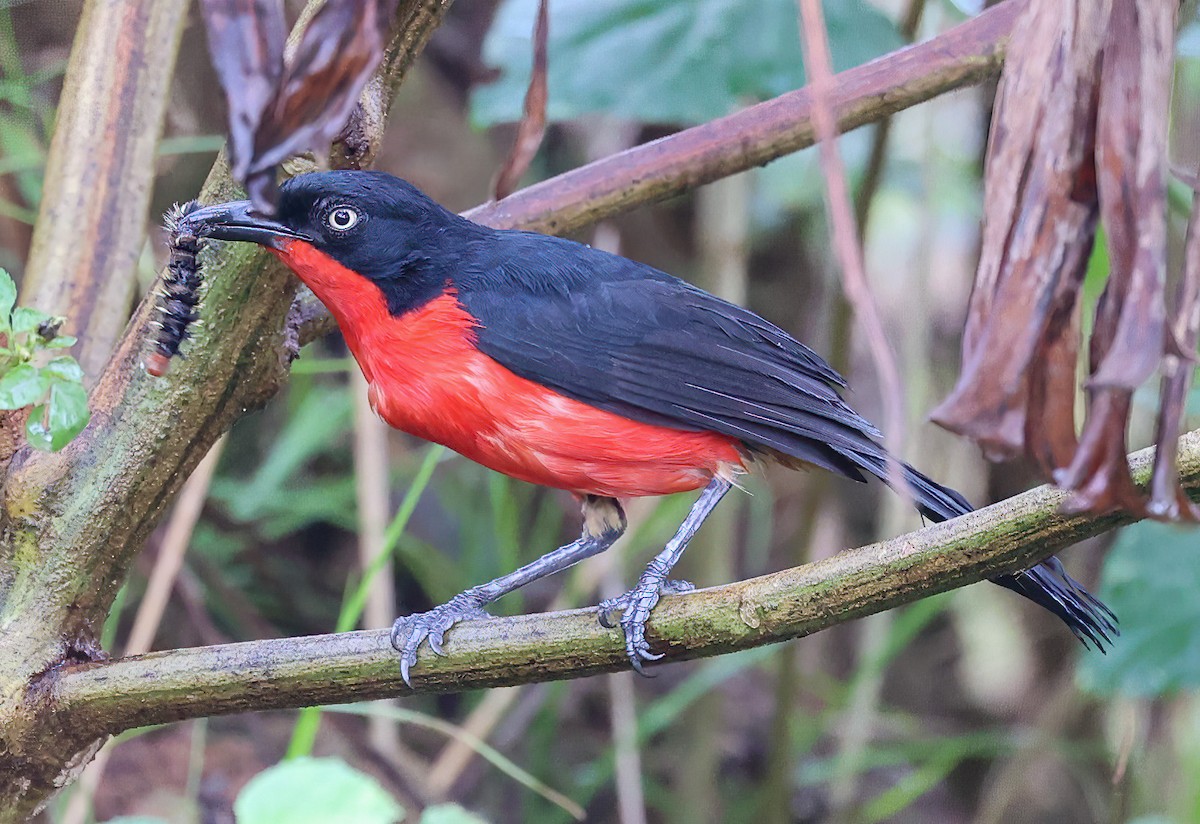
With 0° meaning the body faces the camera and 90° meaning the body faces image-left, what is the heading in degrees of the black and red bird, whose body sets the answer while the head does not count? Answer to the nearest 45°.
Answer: approximately 90°

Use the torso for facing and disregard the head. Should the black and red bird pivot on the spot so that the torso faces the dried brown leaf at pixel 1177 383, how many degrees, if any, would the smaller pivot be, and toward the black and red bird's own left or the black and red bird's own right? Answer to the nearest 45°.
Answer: approximately 135° to the black and red bird's own left

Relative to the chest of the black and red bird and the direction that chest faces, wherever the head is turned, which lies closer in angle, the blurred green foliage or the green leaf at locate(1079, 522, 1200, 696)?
the blurred green foliage

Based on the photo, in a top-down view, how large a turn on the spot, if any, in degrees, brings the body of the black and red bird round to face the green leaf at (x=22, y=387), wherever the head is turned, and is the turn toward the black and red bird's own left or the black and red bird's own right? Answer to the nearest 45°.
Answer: approximately 45° to the black and red bird's own left
